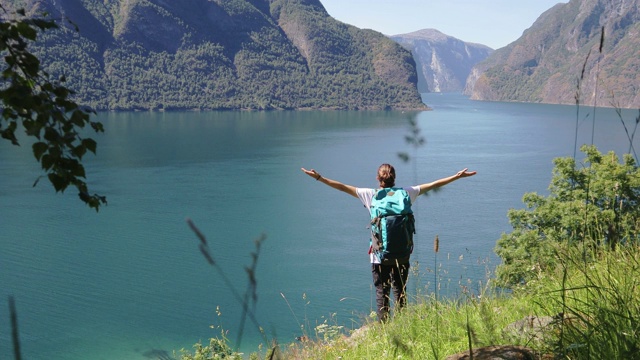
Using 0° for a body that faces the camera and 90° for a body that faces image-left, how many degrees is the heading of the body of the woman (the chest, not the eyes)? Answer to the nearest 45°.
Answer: approximately 180°

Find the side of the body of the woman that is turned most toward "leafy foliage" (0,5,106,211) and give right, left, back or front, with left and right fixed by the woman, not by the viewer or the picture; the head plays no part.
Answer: back
